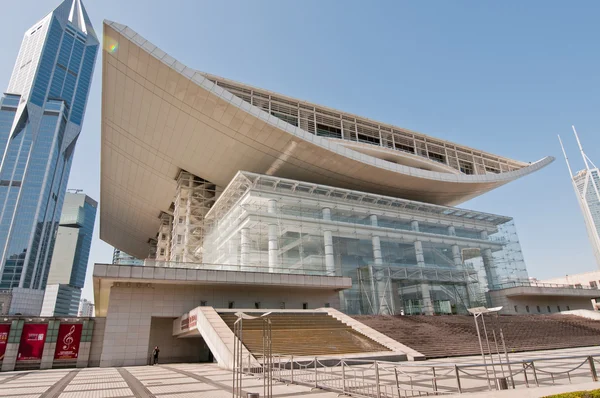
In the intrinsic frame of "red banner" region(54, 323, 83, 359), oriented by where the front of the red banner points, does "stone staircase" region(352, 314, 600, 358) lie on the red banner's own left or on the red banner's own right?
on the red banner's own left

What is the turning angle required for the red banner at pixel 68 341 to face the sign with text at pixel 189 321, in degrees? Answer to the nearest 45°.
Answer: approximately 45° to its left

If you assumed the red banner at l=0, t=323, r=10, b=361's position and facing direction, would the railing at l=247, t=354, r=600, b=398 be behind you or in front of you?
in front

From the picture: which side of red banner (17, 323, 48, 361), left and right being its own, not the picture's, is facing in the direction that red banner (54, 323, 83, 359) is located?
left

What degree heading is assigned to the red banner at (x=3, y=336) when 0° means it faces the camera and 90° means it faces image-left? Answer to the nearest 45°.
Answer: approximately 0°

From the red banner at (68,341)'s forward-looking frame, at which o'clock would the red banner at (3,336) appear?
the red banner at (3,336) is roughly at 3 o'clock from the red banner at (68,341).

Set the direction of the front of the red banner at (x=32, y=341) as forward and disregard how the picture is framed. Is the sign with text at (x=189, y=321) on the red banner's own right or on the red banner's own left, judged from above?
on the red banner's own left

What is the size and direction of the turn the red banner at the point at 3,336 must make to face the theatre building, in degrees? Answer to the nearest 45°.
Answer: approximately 90° to its left

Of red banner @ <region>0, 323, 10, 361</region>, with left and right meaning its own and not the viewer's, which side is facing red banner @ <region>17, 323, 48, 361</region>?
left

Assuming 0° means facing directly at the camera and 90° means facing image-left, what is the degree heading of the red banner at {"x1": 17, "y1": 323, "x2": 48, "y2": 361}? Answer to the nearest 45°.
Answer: approximately 0°

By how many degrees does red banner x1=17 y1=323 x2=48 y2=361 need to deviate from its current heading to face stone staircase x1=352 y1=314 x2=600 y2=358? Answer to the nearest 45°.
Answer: approximately 45° to its left

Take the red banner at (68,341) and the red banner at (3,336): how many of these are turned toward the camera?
2
